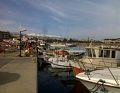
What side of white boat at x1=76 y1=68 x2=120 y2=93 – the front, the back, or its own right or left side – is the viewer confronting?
left

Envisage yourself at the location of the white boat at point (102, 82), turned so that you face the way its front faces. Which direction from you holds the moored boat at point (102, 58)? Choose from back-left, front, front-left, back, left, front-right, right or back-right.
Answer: right
